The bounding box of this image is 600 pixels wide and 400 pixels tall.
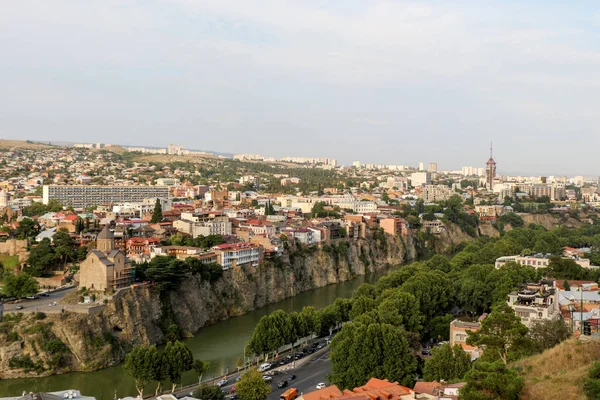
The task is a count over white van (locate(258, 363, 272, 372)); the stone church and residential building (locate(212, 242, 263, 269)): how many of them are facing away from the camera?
0

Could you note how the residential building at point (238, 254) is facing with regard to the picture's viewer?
facing the viewer and to the right of the viewer

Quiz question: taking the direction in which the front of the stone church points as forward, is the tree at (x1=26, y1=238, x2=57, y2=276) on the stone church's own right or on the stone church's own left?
on the stone church's own right

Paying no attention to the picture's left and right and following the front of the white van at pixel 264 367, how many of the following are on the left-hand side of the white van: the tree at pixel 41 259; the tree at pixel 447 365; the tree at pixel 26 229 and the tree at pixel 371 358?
2

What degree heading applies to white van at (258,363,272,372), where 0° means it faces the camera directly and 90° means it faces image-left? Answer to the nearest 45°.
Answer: approximately 45°

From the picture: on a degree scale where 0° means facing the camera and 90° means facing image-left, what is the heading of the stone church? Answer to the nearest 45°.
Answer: approximately 45°

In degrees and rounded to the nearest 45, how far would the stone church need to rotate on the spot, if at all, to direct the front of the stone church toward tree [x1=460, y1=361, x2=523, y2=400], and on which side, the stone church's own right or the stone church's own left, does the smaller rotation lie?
approximately 90° to the stone church's own left

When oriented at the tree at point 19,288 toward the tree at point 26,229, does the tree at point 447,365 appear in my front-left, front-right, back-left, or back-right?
back-right

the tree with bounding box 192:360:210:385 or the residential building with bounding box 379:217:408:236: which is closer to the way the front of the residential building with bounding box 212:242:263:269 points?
the tree

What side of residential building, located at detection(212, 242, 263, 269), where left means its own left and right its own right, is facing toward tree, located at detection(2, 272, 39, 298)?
right

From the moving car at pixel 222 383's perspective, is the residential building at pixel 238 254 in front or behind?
behind

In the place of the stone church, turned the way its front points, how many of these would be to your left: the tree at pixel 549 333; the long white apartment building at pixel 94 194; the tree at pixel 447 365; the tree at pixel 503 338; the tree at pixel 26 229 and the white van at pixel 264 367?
4

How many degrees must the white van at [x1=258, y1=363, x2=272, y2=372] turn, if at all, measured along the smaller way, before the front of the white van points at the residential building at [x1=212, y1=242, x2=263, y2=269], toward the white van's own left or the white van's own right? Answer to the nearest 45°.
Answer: approximately 135° to the white van's own right

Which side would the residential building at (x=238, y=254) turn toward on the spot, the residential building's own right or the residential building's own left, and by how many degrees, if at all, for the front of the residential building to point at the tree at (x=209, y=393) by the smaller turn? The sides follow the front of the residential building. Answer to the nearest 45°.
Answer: approximately 45° to the residential building's own right

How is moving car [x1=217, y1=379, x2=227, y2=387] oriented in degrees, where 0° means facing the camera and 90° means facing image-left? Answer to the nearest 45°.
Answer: approximately 45°
